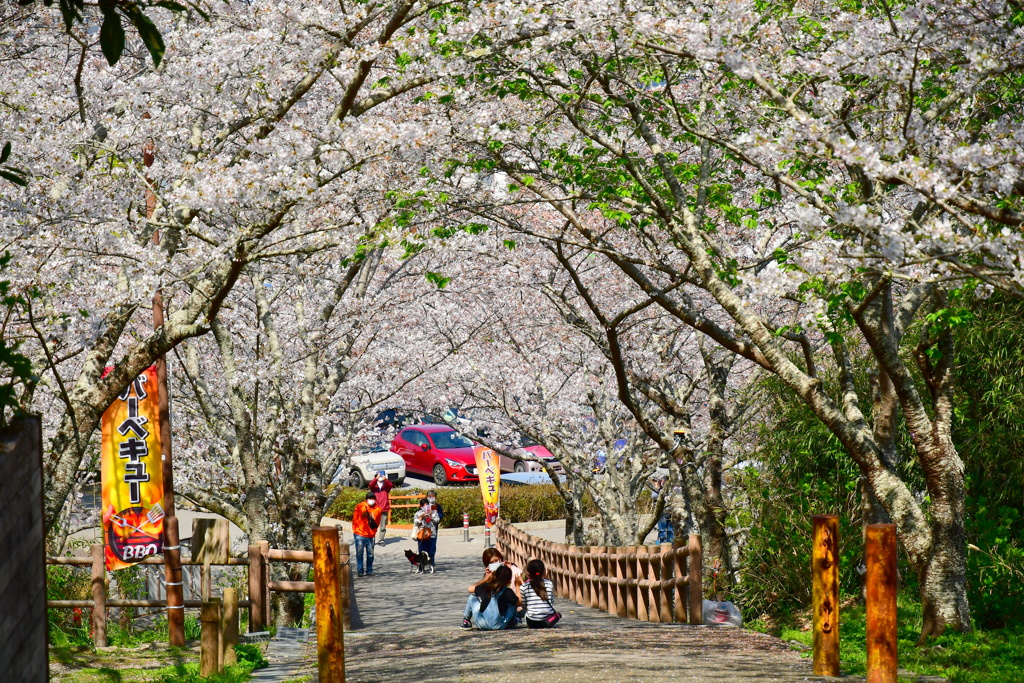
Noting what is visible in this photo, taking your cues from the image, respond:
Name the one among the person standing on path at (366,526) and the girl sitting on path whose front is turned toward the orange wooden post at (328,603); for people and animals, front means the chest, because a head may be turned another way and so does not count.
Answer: the person standing on path

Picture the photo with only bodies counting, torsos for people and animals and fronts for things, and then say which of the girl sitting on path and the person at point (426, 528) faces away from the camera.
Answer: the girl sitting on path

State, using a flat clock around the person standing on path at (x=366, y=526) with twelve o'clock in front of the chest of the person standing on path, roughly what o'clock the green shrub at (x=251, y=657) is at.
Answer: The green shrub is roughly at 12 o'clock from the person standing on path.

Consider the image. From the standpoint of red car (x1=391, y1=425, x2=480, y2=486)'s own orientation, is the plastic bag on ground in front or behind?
in front

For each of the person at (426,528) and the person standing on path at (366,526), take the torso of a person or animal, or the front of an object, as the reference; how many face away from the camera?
0

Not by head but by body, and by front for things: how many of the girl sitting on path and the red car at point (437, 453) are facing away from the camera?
1

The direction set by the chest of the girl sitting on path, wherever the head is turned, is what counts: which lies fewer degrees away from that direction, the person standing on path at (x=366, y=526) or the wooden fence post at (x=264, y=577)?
the person standing on path

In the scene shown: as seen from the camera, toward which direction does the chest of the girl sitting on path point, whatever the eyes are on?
away from the camera

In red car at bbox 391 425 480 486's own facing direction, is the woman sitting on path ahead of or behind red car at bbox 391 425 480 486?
ahead

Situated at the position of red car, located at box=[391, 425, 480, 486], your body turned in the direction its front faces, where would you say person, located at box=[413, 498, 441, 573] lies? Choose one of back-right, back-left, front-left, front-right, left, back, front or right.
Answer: front-right

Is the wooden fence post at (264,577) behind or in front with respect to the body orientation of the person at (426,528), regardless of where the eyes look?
in front

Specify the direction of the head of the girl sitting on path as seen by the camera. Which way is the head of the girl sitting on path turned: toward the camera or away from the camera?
away from the camera

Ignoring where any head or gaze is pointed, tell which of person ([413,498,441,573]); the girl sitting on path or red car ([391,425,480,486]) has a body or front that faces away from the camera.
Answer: the girl sitting on path

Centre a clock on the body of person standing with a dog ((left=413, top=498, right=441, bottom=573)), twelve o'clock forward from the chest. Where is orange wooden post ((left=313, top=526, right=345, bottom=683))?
The orange wooden post is roughly at 12 o'clock from the person standing with a dog.

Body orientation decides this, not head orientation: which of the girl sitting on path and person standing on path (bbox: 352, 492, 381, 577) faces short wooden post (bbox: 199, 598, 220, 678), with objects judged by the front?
the person standing on path
